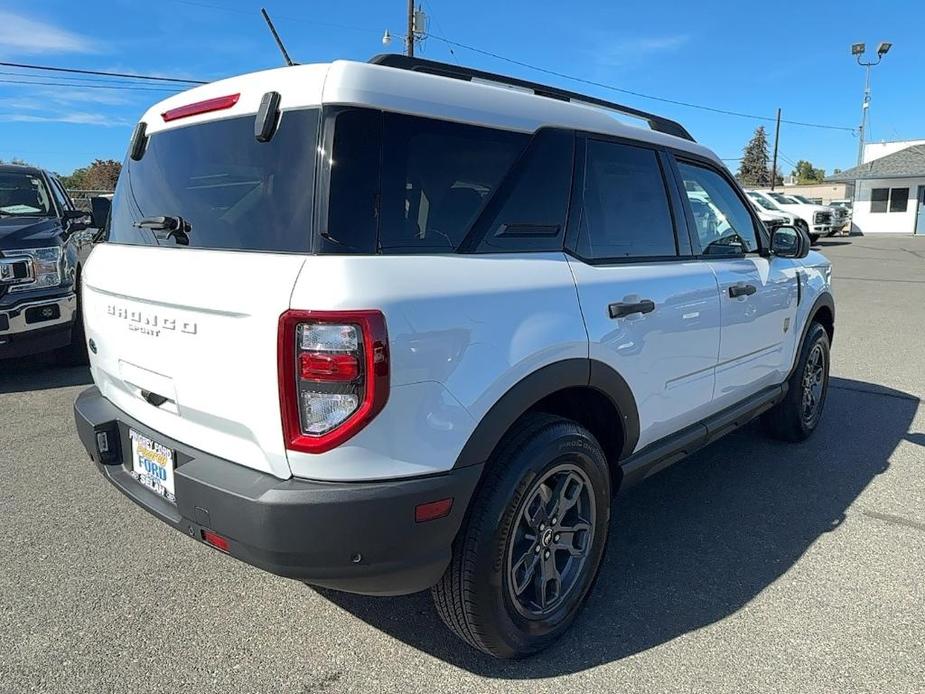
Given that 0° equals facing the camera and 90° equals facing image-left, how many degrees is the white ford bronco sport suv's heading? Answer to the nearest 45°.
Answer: approximately 225°

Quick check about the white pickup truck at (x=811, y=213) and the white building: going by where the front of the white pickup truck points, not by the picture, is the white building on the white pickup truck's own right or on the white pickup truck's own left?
on the white pickup truck's own left

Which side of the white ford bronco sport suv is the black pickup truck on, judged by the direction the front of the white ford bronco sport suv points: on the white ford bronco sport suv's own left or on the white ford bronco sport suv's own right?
on the white ford bronco sport suv's own left

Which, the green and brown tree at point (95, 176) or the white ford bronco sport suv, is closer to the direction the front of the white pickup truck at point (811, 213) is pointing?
the white ford bronco sport suv

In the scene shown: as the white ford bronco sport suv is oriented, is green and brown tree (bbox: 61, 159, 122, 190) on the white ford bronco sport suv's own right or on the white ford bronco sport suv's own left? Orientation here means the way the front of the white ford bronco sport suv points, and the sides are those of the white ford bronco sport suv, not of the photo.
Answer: on the white ford bronco sport suv's own left

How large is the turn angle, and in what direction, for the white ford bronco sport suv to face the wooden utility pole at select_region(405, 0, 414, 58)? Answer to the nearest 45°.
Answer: approximately 45° to its left

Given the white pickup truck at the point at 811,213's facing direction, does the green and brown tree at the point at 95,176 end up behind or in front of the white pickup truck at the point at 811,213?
behind

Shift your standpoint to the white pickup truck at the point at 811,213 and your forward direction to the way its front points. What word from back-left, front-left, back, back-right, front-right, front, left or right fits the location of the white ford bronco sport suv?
front-right

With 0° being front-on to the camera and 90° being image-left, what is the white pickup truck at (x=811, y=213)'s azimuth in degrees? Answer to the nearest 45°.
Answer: approximately 315°
